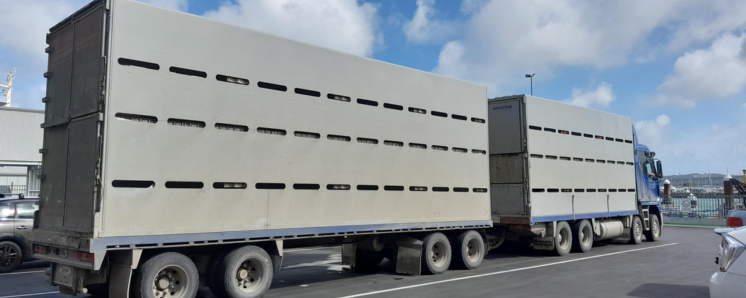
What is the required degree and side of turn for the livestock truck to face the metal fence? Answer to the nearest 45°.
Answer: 0° — it already faces it

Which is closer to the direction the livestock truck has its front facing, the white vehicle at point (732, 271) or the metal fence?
the metal fence

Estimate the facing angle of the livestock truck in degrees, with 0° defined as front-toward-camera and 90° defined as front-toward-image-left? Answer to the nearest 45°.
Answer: approximately 225°

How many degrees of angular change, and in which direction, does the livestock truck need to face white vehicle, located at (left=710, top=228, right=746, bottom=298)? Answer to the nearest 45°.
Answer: approximately 90° to its right
